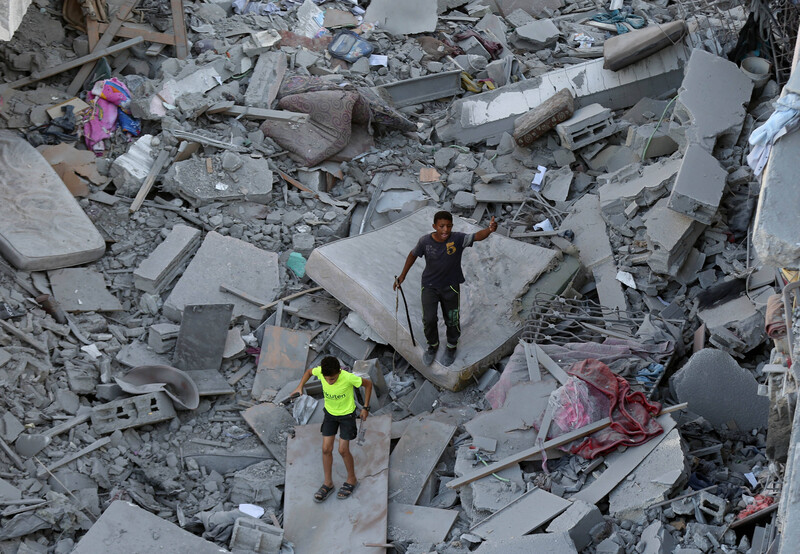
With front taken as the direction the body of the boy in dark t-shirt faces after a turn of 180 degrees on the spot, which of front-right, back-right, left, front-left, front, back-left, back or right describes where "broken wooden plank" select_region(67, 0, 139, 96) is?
front-left

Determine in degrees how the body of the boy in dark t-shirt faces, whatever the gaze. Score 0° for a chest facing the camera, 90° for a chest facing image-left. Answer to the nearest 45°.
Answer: approximately 0°

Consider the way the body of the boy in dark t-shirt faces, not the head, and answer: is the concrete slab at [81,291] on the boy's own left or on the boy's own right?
on the boy's own right

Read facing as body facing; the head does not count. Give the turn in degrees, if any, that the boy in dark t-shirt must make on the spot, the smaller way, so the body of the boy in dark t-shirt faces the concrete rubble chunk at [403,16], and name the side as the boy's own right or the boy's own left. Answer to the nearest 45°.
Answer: approximately 180°

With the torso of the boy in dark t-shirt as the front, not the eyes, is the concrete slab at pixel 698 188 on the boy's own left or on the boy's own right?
on the boy's own left

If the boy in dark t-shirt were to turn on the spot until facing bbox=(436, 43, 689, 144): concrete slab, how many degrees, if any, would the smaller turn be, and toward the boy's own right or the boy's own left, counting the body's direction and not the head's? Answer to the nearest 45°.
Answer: approximately 180°

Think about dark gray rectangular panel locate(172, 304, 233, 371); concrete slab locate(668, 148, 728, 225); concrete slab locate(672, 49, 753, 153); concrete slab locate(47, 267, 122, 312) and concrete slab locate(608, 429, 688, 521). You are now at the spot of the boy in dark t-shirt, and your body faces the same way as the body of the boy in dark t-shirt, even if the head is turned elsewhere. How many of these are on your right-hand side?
2

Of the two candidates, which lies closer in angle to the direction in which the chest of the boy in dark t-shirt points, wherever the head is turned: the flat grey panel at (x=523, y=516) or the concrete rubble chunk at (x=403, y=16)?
the flat grey panel

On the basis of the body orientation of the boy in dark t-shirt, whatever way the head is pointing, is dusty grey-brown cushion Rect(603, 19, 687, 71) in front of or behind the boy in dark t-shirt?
behind

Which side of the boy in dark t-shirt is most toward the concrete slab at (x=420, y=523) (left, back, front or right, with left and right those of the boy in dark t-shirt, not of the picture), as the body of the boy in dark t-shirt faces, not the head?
front

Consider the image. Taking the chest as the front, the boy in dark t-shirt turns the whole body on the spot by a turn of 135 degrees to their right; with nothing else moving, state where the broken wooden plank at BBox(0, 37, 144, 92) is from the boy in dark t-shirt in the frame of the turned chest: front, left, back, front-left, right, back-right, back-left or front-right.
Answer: front

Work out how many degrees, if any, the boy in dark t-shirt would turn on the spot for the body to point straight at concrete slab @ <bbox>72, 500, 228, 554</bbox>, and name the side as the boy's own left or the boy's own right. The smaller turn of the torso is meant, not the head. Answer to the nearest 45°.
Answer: approximately 45° to the boy's own right

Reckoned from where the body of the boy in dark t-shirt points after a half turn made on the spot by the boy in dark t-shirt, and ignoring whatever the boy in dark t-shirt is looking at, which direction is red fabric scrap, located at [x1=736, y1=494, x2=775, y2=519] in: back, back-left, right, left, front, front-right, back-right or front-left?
back-right
